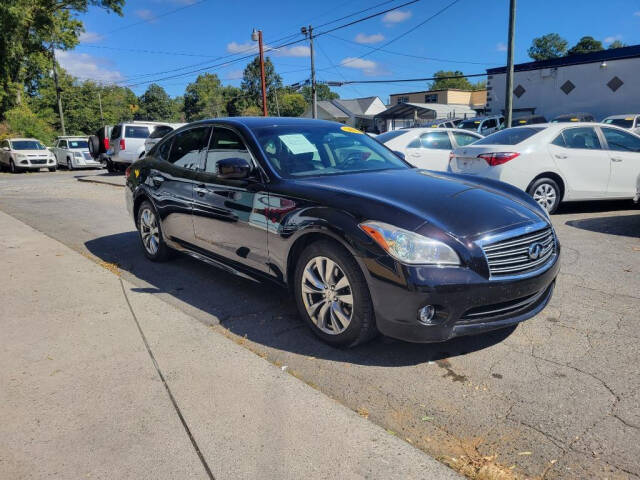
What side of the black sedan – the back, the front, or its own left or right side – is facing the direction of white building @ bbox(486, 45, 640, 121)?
left

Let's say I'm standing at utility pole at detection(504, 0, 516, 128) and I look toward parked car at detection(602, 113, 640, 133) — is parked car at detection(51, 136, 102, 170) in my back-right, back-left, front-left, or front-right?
back-left

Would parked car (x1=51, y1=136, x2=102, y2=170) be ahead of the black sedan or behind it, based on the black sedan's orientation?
behind

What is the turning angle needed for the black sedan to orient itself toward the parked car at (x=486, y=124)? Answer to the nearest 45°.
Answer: approximately 135° to its left

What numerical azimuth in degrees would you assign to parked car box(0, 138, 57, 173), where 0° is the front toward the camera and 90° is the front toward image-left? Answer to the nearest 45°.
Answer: approximately 315°

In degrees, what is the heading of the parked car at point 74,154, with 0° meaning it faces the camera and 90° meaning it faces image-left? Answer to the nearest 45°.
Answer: approximately 315°
